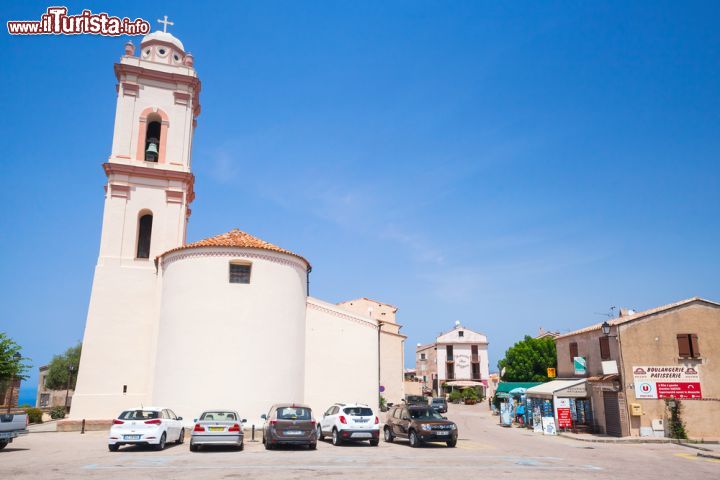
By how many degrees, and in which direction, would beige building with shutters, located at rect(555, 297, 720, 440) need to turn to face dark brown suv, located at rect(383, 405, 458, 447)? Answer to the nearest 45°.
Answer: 0° — it already faces it

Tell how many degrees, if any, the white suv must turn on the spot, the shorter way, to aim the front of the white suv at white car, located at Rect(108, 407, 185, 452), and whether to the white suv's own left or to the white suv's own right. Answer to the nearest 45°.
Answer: approximately 45° to the white suv's own left

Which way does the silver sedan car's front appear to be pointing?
away from the camera

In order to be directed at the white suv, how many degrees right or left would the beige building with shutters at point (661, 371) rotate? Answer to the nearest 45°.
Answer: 0° — it already faces it

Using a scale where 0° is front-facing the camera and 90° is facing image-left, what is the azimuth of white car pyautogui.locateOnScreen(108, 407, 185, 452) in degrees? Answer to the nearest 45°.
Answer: approximately 225°

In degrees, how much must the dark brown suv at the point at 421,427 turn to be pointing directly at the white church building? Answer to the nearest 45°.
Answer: approximately 180°

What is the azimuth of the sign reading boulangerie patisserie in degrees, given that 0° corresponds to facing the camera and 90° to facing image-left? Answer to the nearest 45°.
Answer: approximately 0°

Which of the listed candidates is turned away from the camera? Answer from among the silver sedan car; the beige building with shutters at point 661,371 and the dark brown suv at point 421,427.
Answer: the silver sedan car

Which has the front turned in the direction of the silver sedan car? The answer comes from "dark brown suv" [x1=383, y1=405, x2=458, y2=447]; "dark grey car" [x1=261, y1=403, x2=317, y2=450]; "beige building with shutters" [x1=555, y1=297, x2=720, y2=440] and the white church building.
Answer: the beige building with shutters

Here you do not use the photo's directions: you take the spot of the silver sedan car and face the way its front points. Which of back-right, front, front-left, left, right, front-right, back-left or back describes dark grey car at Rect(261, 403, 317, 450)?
right

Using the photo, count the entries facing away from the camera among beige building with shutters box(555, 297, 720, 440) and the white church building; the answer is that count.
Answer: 1

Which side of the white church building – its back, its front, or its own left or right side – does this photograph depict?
back

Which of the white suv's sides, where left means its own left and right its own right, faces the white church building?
front

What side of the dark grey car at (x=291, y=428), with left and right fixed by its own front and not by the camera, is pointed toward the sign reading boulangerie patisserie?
right
